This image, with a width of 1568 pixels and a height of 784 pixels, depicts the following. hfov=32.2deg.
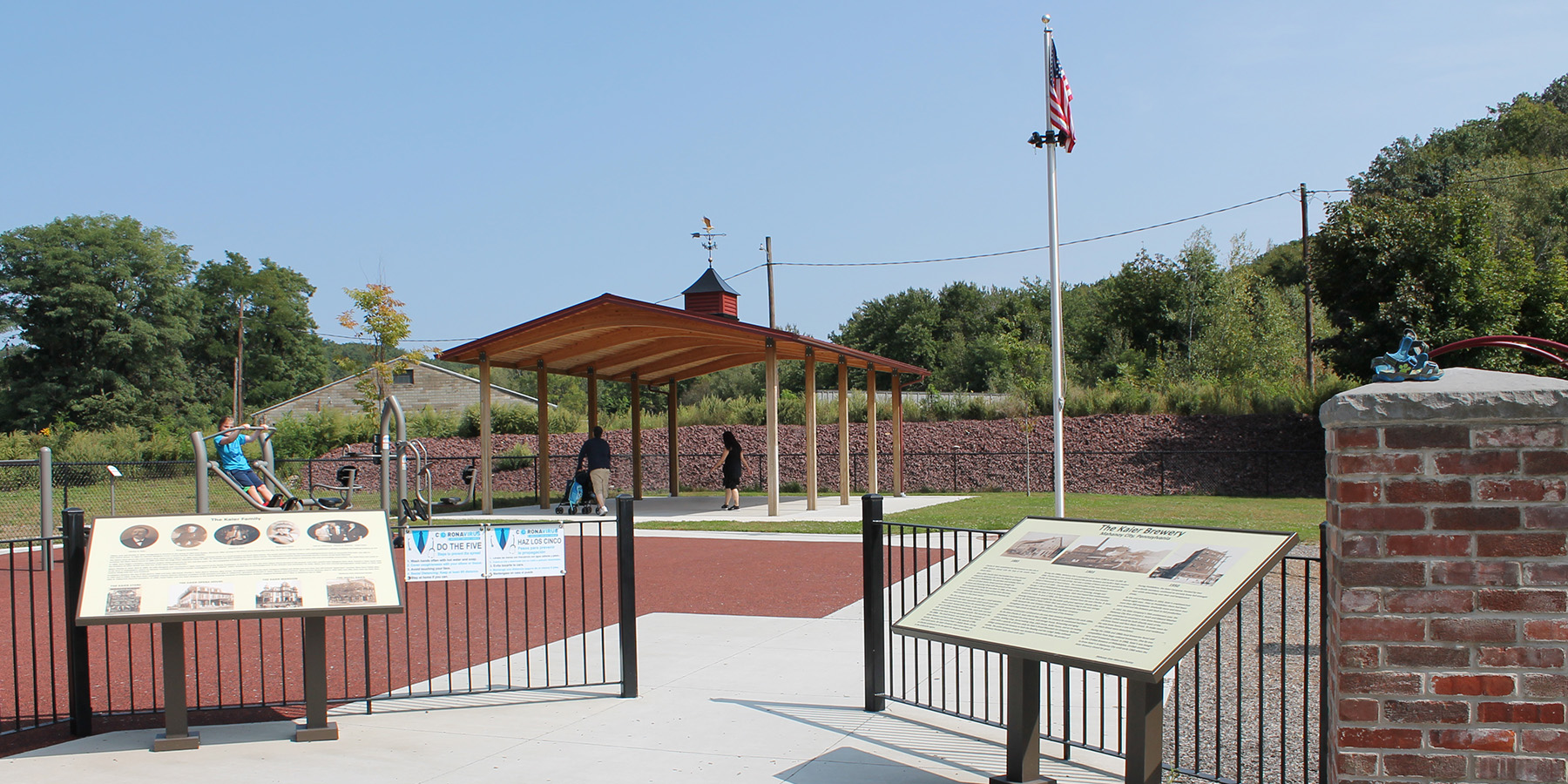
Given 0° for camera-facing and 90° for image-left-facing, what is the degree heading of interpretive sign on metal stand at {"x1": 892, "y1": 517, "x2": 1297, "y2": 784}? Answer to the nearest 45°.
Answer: approximately 45°

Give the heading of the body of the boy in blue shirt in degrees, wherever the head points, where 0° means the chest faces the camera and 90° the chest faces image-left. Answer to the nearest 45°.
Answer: approximately 315°

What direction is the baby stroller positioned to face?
to the viewer's left

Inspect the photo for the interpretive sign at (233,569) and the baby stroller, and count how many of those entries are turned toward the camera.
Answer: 1
